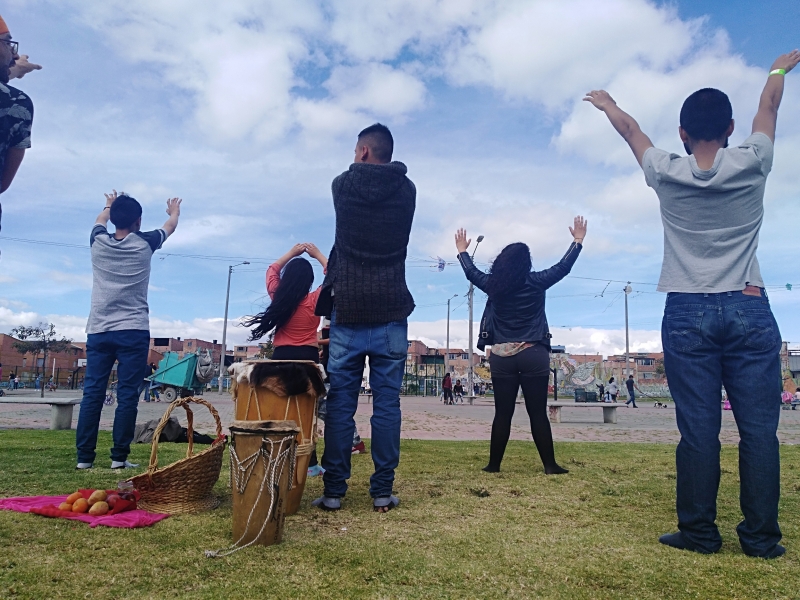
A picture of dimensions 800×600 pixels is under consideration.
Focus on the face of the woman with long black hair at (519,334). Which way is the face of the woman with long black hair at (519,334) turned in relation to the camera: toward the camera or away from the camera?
away from the camera

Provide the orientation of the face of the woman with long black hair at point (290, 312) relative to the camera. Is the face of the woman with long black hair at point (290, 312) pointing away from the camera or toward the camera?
away from the camera

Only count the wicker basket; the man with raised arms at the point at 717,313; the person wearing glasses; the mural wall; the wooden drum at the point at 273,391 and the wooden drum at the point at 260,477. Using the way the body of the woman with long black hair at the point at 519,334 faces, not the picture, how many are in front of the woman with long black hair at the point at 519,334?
1

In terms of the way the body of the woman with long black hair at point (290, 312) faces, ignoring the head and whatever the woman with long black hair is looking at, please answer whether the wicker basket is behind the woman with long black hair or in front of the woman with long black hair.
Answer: behind

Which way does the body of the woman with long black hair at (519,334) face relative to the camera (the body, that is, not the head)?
away from the camera

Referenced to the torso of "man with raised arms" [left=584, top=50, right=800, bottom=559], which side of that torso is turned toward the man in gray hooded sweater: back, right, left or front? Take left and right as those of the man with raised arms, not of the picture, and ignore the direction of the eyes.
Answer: left

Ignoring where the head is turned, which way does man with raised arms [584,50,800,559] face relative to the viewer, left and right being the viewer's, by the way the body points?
facing away from the viewer

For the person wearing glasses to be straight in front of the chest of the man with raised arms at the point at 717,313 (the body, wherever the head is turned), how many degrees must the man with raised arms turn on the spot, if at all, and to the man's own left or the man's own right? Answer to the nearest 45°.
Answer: approximately 135° to the man's own left

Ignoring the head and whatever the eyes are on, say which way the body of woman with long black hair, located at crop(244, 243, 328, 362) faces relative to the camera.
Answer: away from the camera

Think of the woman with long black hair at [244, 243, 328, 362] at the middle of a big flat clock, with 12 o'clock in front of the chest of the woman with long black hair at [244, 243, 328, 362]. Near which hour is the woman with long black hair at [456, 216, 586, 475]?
the woman with long black hair at [456, 216, 586, 475] is roughly at 3 o'clock from the woman with long black hair at [244, 243, 328, 362].

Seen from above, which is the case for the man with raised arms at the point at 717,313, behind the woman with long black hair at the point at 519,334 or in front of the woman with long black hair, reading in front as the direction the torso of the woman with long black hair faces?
behind

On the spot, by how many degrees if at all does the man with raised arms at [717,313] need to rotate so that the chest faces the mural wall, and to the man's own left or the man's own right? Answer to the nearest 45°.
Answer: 0° — they already face it

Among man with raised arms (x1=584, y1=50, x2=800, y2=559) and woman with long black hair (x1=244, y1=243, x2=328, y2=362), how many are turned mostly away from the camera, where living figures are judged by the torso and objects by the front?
2

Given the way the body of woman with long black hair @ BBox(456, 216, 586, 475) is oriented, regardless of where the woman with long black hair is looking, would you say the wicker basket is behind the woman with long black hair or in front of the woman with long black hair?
behind

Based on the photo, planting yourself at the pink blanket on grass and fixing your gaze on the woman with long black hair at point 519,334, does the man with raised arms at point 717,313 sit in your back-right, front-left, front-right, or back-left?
front-right

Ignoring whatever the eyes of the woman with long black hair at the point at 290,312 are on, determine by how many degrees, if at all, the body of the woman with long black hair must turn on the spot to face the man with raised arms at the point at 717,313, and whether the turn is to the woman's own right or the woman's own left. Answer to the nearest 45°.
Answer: approximately 135° to the woman's own right
